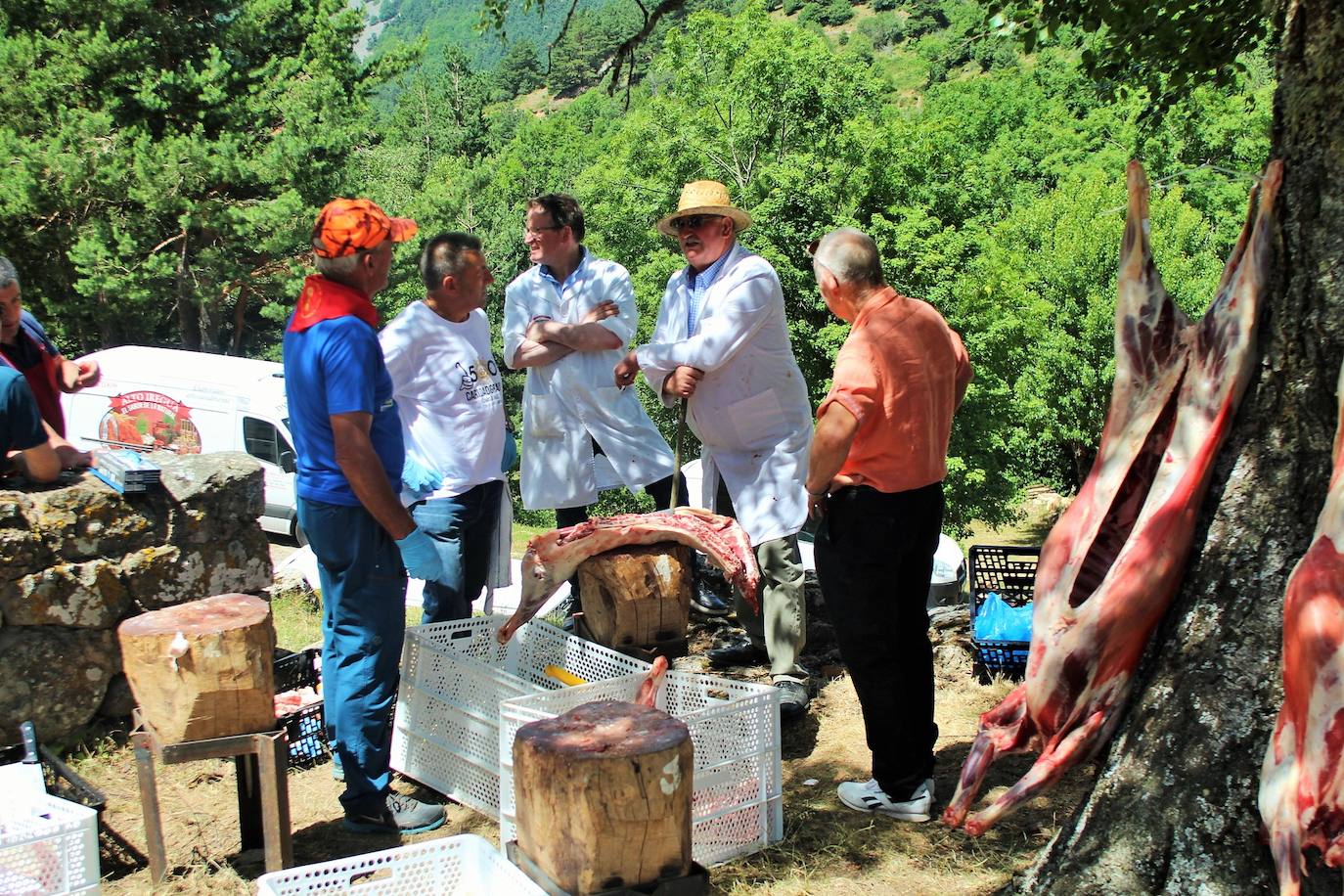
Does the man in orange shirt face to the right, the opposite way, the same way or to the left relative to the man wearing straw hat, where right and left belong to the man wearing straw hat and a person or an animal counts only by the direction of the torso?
to the right

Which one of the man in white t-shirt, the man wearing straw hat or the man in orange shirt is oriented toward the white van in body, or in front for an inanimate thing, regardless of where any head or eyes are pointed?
the man in orange shirt

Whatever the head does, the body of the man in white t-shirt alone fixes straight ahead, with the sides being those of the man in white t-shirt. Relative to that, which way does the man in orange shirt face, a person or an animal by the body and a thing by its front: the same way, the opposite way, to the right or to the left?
the opposite way

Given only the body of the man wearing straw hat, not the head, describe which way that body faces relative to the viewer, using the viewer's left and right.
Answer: facing the viewer and to the left of the viewer

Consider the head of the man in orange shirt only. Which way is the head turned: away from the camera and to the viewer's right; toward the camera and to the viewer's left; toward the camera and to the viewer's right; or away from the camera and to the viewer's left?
away from the camera and to the viewer's left

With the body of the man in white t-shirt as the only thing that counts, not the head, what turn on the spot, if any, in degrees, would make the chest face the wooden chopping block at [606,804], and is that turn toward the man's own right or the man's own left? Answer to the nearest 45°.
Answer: approximately 45° to the man's own right

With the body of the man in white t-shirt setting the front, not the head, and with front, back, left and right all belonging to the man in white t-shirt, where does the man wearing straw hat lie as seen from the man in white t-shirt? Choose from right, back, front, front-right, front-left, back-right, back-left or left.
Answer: front-left

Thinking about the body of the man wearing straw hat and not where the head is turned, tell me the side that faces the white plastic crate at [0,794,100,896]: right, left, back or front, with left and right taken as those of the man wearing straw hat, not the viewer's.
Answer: front

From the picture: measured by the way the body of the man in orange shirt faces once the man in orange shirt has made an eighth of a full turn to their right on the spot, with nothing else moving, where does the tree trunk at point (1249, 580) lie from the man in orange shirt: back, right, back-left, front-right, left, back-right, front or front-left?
back-right

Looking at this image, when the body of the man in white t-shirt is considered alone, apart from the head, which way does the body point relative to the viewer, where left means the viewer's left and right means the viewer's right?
facing the viewer and to the right of the viewer

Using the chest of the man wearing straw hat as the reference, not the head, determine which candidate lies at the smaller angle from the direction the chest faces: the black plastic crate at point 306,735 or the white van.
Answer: the black plastic crate

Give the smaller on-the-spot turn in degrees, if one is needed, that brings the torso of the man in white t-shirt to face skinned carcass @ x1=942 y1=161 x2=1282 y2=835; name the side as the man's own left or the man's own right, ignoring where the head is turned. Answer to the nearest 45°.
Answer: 0° — they already face it

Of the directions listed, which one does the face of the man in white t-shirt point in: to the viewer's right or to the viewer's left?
to the viewer's right

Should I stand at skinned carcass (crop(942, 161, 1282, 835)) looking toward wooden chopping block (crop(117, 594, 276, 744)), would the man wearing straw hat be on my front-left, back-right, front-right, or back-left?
front-right

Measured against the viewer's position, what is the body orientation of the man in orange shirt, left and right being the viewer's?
facing away from the viewer and to the left of the viewer

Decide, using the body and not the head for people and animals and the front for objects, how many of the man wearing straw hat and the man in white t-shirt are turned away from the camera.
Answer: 0

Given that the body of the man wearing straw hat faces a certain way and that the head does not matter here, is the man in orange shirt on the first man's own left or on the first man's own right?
on the first man's own left

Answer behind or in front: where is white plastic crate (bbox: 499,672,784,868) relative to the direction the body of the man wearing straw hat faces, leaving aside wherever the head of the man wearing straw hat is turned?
in front

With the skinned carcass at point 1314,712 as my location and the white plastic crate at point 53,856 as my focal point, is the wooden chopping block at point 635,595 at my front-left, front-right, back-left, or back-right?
front-right

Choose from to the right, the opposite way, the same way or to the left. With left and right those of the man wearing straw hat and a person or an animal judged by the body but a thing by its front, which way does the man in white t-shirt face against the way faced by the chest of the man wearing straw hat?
to the left

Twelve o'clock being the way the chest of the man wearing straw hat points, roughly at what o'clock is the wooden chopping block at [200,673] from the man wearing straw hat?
The wooden chopping block is roughly at 12 o'clock from the man wearing straw hat.

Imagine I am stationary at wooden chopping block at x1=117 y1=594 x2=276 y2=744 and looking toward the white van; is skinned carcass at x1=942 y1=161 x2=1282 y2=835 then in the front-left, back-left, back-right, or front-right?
back-right
